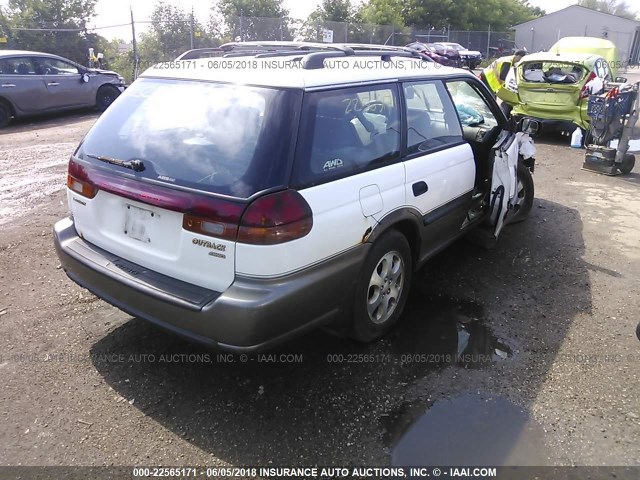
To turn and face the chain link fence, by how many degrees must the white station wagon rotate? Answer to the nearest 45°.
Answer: approximately 45° to its left

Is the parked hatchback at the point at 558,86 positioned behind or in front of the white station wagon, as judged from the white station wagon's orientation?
in front

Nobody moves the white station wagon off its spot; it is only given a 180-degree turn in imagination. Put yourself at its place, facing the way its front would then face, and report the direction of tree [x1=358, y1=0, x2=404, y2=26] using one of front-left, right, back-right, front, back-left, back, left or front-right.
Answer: back-right

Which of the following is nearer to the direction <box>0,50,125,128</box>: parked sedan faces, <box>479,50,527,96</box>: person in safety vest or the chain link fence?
the chain link fence

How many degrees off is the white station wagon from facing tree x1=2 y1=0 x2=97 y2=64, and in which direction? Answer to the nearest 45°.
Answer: approximately 90° to its left

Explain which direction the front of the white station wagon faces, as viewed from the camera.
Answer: facing away from the viewer and to the right of the viewer

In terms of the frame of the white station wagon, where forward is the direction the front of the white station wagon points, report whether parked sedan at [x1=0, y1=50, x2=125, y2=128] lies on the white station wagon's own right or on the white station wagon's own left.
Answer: on the white station wagon's own left

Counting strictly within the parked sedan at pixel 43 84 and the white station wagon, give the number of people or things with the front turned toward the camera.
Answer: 0

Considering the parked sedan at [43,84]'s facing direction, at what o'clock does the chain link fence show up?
The chain link fence is roughly at 11 o'clock from the parked sedan.
